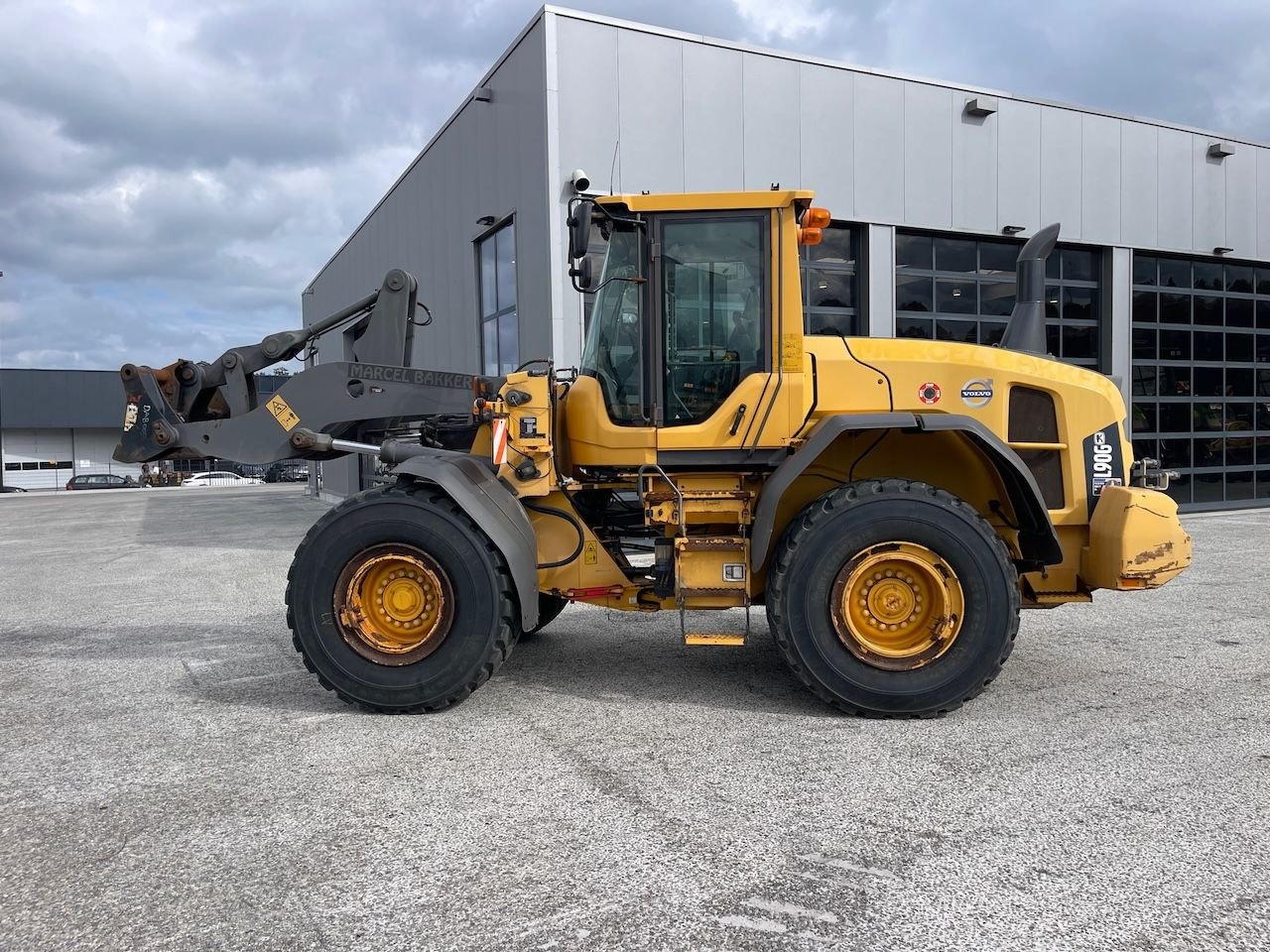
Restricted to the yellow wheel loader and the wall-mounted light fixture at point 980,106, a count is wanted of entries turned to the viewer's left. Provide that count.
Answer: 1

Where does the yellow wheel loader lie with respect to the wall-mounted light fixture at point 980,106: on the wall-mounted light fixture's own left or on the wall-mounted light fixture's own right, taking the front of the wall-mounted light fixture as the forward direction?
on the wall-mounted light fixture's own right

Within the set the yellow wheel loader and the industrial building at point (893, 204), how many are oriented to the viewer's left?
1

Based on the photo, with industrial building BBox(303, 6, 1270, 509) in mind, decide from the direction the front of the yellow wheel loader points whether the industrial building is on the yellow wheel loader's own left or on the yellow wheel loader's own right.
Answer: on the yellow wheel loader's own right

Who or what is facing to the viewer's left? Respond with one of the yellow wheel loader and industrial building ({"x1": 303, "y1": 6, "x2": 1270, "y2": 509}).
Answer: the yellow wheel loader

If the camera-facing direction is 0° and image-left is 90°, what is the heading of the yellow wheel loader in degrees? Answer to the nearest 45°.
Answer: approximately 90°
